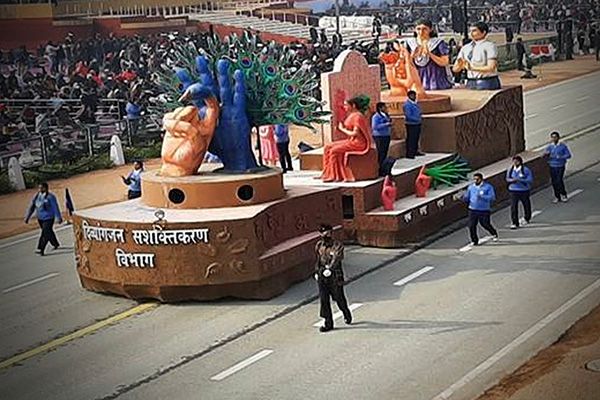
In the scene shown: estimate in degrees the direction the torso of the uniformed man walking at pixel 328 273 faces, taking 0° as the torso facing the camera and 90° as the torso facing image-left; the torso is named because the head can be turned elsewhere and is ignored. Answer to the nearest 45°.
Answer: approximately 45°

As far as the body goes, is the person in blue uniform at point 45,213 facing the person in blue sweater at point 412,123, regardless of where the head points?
no

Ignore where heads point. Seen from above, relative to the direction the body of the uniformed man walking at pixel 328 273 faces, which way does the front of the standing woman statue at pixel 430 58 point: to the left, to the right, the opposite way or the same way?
the same way

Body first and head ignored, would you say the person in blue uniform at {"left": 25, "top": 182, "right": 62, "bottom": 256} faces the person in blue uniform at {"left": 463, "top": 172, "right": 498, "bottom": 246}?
no

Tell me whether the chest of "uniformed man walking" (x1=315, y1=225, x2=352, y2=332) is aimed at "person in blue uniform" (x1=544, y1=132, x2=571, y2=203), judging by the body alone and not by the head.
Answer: no

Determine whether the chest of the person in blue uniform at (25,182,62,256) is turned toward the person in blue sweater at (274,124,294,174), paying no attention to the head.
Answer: no

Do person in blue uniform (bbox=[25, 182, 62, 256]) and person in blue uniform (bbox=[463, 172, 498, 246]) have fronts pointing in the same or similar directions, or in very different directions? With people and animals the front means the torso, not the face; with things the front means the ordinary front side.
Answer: same or similar directions

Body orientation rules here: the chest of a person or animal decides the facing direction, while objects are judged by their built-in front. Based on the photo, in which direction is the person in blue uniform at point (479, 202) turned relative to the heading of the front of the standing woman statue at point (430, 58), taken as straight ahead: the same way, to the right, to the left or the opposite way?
the same way

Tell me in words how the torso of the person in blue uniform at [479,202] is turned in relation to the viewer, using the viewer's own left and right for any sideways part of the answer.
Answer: facing the viewer and to the left of the viewer

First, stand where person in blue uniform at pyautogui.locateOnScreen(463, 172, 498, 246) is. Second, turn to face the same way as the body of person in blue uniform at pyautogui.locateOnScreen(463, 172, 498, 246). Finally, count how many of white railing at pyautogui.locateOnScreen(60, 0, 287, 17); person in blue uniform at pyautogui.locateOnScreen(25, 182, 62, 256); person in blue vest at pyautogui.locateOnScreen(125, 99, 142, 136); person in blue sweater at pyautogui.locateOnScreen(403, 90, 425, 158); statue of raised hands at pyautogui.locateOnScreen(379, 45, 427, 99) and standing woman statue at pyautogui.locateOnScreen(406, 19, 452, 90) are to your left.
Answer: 0
